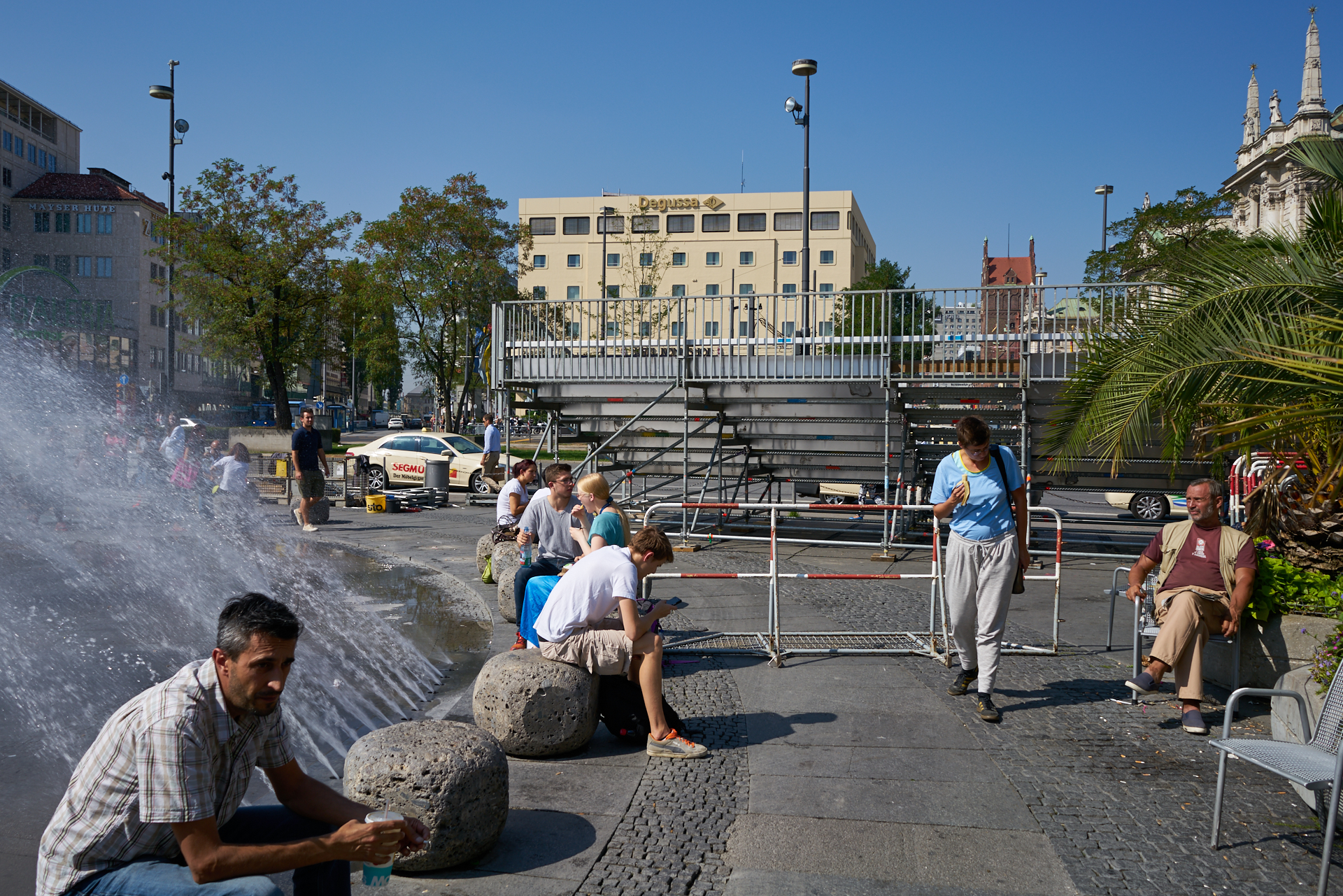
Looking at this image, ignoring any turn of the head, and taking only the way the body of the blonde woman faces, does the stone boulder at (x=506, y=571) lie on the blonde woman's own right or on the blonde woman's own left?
on the blonde woman's own right

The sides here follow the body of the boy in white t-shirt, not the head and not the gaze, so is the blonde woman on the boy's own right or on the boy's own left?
on the boy's own left

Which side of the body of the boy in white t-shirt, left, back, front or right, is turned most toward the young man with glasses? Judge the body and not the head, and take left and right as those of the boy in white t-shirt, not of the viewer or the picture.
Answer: left

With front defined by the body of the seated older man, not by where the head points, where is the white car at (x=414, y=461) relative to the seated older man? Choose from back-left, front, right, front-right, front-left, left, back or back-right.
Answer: back-right

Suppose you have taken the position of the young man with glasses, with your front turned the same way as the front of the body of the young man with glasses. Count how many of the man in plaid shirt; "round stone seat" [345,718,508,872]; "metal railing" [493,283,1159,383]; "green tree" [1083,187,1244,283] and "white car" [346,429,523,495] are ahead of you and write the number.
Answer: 2

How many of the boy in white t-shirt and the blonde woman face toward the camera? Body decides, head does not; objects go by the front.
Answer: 0

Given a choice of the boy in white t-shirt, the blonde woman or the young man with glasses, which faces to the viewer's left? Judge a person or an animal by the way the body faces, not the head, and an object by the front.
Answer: the blonde woman

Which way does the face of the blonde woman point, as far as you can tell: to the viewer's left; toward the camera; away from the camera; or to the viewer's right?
to the viewer's left

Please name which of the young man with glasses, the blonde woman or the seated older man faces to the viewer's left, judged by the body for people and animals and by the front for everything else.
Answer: the blonde woman

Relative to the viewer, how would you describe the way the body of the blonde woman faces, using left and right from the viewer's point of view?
facing to the left of the viewer

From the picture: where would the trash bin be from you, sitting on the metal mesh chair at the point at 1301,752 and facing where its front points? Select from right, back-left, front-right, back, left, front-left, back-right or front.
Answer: right

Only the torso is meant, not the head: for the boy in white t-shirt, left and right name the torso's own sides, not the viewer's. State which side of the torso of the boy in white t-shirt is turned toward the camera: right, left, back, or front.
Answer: right

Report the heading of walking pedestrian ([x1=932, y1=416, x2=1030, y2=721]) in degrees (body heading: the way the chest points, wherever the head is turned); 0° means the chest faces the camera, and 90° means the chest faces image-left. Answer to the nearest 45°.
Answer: approximately 0°

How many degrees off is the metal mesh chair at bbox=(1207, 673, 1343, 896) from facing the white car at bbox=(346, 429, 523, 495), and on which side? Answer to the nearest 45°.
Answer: approximately 90° to its right

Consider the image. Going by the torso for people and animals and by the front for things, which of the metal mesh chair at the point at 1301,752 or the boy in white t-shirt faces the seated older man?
the boy in white t-shirt
